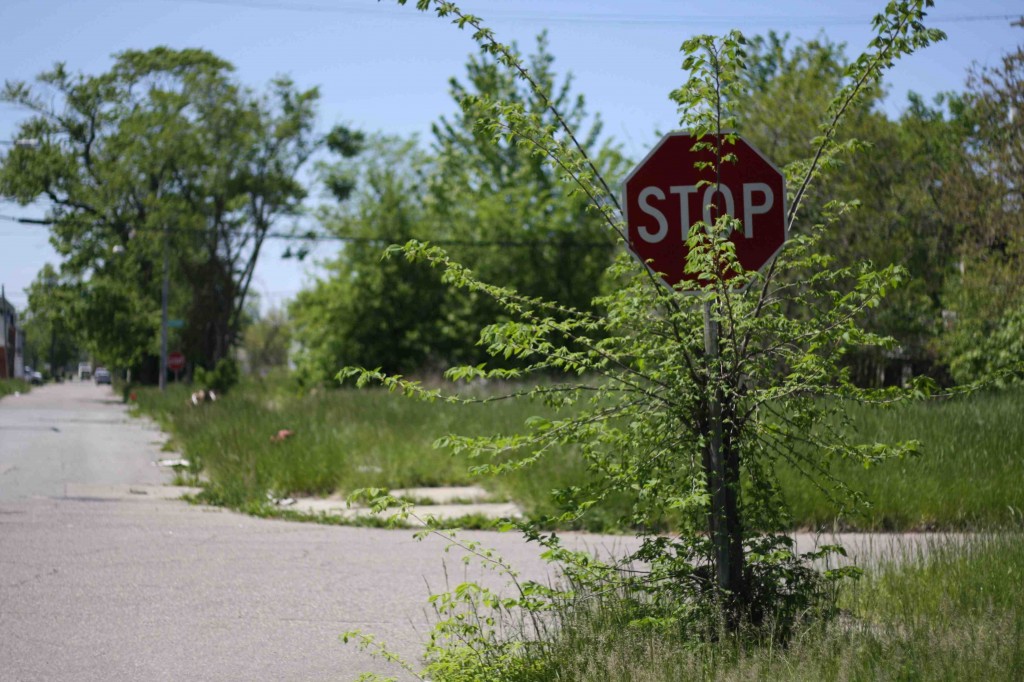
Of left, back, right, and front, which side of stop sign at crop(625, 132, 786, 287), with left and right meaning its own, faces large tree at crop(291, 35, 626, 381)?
back

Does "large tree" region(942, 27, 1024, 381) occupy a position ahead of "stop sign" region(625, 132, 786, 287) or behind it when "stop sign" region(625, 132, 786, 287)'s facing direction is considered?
behind

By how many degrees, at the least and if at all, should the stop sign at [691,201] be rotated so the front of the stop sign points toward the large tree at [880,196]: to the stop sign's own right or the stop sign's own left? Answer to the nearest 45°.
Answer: approximately 180°

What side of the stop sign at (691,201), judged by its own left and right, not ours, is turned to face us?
front
